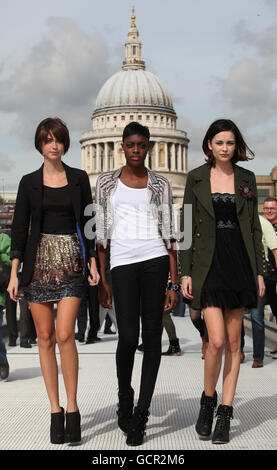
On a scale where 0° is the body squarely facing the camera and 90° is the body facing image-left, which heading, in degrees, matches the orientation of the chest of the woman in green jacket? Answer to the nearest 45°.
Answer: approximately 0°

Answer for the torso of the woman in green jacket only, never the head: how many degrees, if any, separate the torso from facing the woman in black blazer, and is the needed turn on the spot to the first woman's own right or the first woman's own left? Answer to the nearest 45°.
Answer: approximately 90° to the first woman's own right

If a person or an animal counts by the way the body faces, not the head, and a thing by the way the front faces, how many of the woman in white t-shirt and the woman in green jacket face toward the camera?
2

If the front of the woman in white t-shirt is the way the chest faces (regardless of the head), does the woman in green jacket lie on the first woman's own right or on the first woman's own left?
on the first woman's own left

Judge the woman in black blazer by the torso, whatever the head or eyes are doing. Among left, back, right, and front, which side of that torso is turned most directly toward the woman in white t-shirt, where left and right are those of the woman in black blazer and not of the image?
left

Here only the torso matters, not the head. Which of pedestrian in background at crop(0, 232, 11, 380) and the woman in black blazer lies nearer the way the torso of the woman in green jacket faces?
the woman in black blazer

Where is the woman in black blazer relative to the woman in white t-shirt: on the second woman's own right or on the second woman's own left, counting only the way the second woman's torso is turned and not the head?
on the second woman's own right

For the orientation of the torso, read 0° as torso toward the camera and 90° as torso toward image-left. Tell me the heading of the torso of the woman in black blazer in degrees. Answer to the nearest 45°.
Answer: approximately 0°

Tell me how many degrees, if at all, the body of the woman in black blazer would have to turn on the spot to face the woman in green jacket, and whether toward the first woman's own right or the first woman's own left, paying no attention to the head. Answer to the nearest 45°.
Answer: approximately 90° to the first woman's own left
